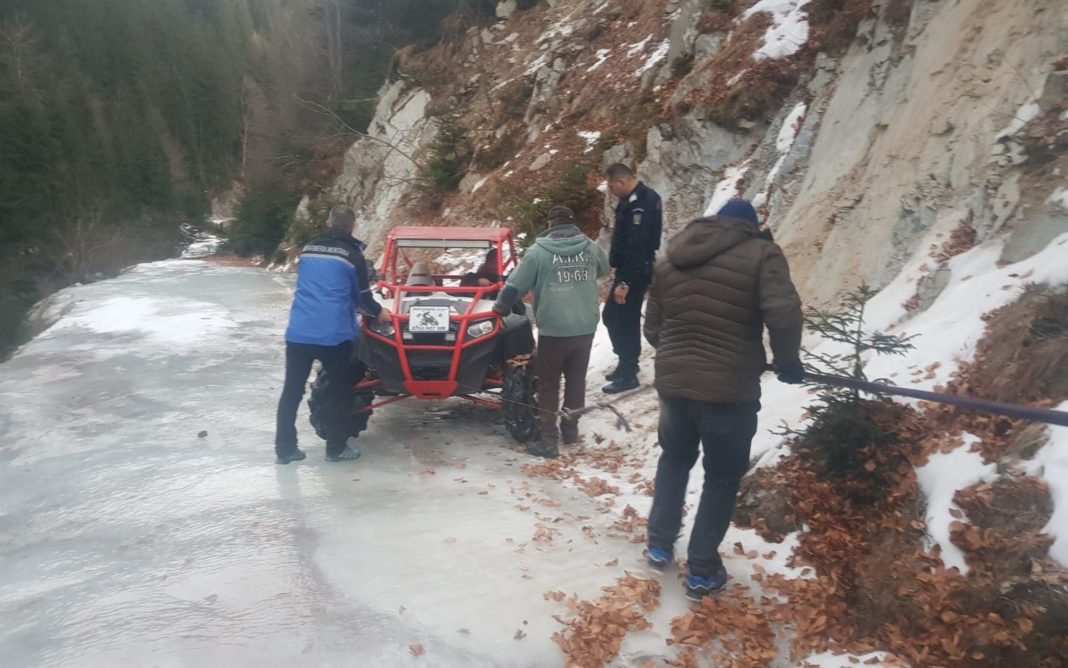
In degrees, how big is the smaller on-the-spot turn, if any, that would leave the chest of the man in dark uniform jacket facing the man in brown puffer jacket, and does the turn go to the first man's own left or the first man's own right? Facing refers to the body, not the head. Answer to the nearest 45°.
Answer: approximately 90° to the first man's own left

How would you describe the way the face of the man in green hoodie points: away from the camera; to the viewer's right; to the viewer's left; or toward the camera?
away from the camera

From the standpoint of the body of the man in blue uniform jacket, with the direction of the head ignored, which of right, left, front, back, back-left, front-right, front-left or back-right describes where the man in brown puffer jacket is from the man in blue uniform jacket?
right

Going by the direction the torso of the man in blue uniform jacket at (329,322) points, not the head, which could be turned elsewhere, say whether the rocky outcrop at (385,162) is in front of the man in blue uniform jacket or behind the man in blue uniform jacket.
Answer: in front

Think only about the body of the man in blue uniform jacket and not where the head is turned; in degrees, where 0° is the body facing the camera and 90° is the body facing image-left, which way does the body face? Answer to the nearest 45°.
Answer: approximately 225°

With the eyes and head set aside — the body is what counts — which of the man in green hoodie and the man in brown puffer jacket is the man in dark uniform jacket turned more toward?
the man in green hoodie

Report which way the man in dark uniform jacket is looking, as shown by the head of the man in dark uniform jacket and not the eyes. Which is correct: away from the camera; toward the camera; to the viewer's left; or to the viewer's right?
to the viewer's left

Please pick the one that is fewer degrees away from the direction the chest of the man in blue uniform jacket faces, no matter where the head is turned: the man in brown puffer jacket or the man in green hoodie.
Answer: the man in green hoodie

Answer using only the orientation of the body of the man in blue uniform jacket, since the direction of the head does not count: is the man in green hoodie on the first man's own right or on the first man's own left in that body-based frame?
on the first man's own right

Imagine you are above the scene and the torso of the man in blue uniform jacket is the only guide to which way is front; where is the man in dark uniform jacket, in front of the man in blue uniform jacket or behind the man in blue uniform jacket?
in front

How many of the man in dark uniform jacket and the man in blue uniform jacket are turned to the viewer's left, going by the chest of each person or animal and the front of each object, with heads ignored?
1
